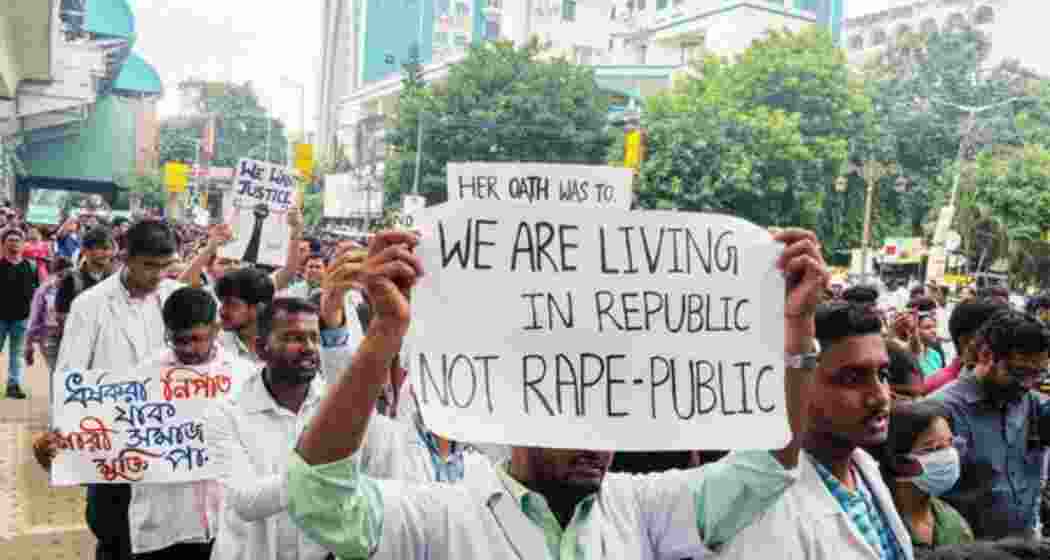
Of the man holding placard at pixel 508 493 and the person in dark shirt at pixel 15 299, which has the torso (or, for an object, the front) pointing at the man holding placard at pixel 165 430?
the person in dark shirt

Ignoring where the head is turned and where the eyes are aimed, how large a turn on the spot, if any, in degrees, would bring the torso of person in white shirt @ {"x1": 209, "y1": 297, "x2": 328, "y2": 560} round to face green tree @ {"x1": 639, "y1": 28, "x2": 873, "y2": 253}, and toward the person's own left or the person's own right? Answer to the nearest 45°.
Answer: approximately 90° to the person's own left

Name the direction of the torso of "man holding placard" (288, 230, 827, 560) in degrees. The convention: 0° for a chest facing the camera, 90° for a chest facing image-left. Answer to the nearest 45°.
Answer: approximately 0°

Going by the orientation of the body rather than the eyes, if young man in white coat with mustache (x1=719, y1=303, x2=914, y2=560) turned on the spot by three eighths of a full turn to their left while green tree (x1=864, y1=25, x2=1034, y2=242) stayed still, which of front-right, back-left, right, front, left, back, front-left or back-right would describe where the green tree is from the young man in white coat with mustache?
front

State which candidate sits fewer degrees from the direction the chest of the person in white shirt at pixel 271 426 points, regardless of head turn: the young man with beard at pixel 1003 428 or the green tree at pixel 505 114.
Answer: the young man with beard

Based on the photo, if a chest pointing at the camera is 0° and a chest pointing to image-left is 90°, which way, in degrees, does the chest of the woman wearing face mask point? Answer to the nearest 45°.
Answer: approximately 315°

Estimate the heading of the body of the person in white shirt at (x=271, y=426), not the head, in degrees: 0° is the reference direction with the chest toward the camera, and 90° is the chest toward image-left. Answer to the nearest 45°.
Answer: approximately 315°
